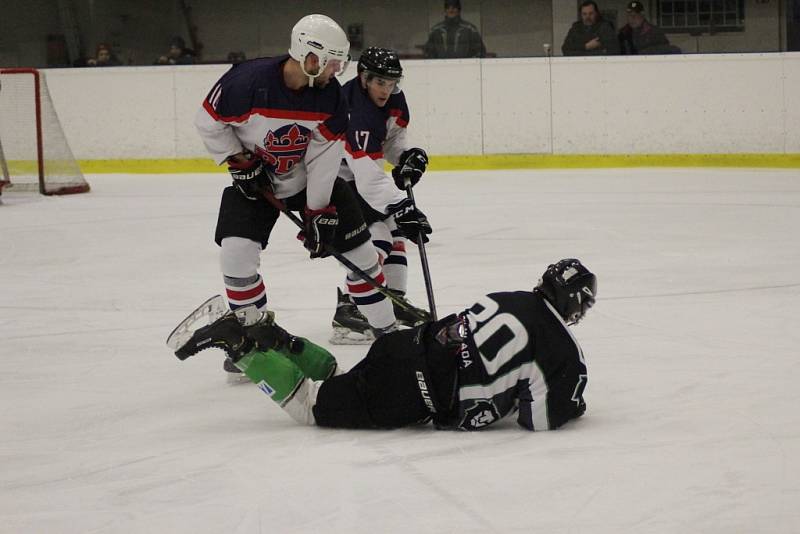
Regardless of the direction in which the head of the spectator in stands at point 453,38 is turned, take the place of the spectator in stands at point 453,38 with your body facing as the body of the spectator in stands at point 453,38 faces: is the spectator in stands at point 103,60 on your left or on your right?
on your right

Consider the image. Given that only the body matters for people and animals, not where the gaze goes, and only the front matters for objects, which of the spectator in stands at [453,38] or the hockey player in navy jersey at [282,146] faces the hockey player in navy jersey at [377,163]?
the spectator in stands

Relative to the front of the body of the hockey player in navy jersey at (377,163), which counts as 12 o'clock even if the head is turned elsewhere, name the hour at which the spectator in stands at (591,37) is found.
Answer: The spectator in stands is roughly at 8 o'clock from the hockey player in navy jersey.

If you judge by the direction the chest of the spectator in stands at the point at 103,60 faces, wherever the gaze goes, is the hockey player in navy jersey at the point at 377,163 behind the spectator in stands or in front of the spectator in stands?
in front

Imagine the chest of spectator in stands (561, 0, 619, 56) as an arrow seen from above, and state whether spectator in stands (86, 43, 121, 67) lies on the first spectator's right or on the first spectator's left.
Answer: on the first spectator's right

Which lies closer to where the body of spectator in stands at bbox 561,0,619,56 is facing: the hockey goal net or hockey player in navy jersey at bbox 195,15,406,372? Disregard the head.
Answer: the hockey player in navy jersey

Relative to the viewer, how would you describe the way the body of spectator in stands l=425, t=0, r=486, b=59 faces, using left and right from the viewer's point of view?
facing the viewer

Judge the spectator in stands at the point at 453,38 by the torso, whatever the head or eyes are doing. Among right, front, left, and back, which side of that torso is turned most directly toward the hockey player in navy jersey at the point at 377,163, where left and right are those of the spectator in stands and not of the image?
front

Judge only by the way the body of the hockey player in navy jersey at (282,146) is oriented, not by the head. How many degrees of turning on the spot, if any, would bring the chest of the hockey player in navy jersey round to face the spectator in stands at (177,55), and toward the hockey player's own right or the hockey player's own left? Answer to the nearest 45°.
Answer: approximately 135° to the hockey player's own left

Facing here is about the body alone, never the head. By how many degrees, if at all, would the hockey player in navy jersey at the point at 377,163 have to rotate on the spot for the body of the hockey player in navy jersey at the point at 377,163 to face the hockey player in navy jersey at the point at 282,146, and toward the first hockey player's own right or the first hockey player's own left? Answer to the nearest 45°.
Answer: approximately 45° to the first hockey player's own right

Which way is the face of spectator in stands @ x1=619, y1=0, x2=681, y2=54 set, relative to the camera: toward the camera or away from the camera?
toward the camera

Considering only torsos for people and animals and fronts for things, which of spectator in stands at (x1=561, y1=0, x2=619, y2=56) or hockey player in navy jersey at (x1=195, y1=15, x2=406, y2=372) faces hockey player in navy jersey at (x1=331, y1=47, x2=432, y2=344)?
the spectator in stands
